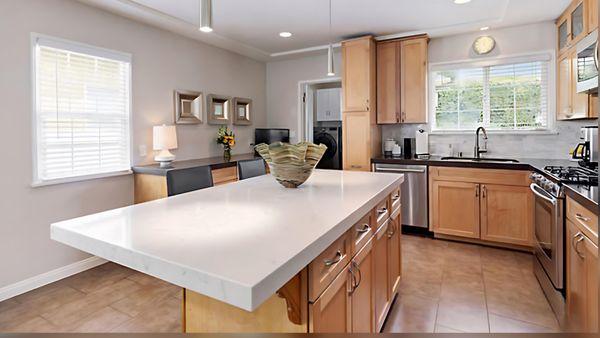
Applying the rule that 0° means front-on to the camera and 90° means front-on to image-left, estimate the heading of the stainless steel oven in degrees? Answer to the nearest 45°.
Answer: approximately 90°

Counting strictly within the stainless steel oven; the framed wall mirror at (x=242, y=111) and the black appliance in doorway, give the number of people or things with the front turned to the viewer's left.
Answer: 1

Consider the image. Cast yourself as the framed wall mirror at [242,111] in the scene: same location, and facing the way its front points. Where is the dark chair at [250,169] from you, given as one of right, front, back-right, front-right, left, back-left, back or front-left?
front-right

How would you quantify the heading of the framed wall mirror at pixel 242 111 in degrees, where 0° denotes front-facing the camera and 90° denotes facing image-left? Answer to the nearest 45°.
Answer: approximately 315°

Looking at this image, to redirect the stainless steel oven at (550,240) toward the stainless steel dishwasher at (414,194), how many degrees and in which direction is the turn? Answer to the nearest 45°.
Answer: approximately 45° to its right

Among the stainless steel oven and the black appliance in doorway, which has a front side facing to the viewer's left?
the stainless steel oven

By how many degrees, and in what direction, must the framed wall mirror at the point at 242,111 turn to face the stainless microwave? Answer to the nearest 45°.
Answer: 0° — it already faces it
